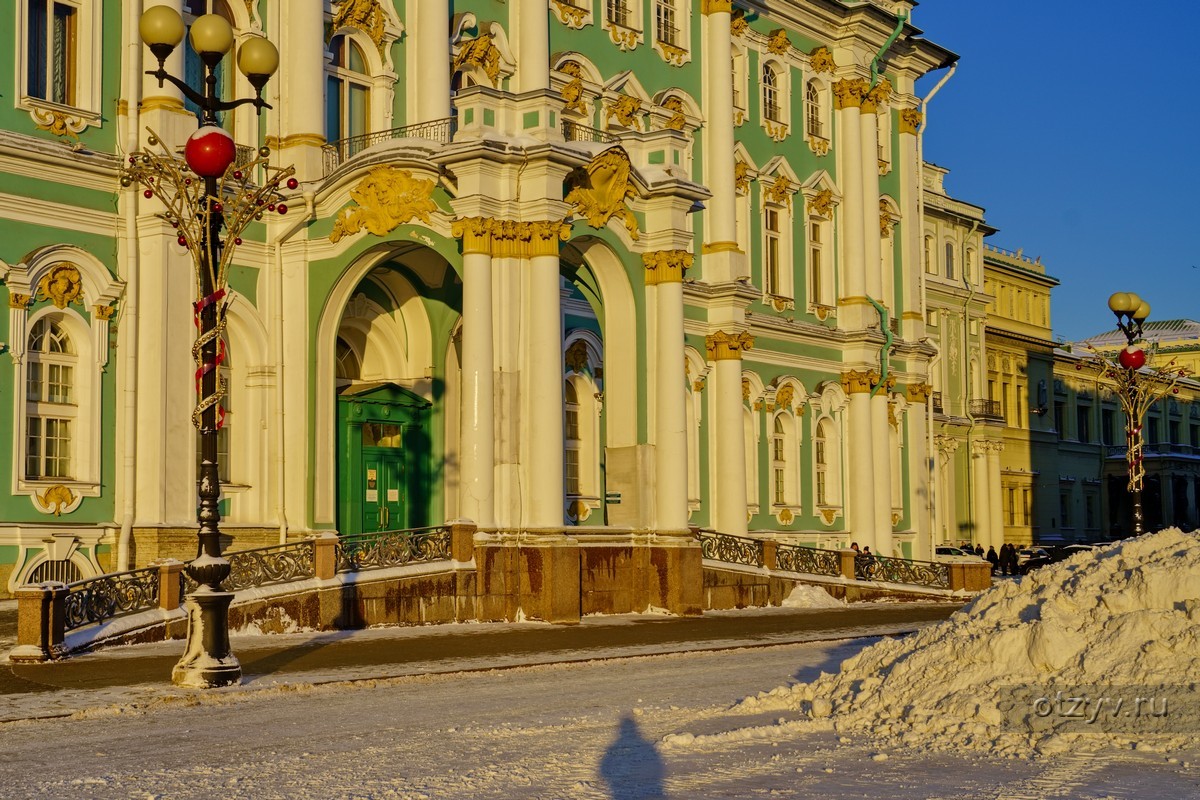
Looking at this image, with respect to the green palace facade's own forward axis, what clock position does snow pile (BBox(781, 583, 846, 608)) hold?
The snow pile is roughly at 9 o'clock from the green palace facade.

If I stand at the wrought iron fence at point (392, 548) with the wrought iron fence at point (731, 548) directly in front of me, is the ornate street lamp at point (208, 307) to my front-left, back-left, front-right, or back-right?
back-right

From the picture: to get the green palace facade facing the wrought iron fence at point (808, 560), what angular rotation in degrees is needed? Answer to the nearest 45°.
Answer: approximately 90° to its left

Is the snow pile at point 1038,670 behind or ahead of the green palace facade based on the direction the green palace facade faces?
ahead

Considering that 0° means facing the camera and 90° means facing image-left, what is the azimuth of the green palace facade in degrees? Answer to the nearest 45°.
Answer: approximately 315°

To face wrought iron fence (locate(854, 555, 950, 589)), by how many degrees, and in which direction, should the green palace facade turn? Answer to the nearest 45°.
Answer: approximately 90° to its left

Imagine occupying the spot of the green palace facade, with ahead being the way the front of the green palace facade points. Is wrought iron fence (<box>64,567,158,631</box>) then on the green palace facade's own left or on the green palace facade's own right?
on the green palace facade's own right

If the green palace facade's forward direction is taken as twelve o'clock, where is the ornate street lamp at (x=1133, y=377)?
The ornate street lamp is roughly at 10 o'clock from the green palace facade.
